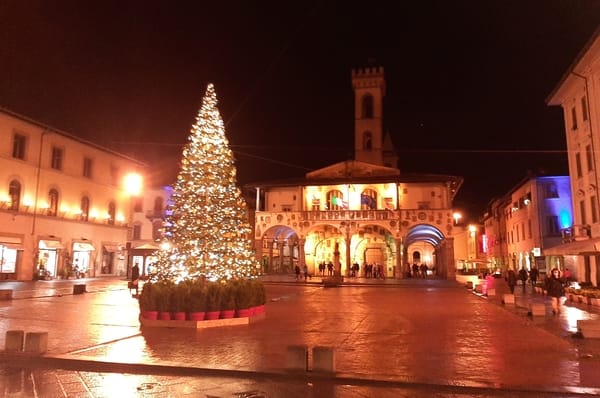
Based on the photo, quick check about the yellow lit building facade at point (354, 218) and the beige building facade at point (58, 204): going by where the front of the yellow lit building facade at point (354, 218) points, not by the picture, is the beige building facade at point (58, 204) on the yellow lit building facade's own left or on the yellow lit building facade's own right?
on the yellow lit building facade's own right

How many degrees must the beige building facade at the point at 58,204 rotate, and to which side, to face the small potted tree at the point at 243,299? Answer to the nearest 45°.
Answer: approximately 45° to its right

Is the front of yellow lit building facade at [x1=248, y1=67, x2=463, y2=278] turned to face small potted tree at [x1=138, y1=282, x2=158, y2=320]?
yes

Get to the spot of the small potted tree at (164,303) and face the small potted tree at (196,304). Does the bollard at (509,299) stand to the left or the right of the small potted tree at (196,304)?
left

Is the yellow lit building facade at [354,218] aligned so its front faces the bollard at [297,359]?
yes

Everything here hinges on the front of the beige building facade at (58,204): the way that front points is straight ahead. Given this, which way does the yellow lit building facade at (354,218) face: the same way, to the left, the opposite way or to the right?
to the right

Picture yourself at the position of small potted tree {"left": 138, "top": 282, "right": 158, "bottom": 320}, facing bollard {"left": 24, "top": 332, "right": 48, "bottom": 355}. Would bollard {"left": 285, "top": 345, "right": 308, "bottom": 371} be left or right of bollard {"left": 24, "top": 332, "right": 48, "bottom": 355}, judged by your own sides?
left

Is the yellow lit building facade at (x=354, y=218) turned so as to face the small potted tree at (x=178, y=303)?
yes

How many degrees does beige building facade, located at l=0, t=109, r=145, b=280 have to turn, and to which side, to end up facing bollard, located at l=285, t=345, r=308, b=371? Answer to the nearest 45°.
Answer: approximately 45° to its right
